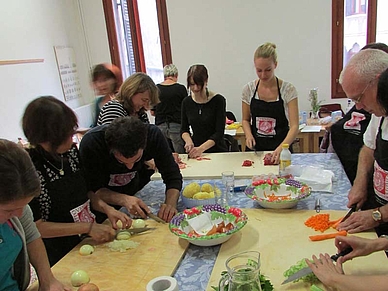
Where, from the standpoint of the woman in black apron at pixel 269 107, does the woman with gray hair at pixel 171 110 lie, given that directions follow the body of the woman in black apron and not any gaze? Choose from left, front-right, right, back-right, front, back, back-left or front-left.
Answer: back-right

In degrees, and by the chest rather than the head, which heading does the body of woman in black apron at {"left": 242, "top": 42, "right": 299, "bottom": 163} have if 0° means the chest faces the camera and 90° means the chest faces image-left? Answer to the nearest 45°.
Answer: approximately 0°

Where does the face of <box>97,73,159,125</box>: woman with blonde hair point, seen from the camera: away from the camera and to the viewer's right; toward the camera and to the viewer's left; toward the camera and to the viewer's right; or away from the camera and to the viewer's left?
toward the camera and to the viewer's right

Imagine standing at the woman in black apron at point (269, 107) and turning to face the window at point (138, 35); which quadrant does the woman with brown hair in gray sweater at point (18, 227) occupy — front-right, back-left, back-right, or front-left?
back-left

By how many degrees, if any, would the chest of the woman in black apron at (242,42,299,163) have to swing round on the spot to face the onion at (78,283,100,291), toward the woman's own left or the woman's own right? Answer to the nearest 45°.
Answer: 0° — they already face it

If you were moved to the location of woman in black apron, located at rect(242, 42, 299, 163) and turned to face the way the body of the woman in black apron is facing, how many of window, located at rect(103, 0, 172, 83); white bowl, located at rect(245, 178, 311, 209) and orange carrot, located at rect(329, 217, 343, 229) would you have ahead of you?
2

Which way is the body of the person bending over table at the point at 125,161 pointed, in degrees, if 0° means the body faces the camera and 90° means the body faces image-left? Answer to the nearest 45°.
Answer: approximately 315°
